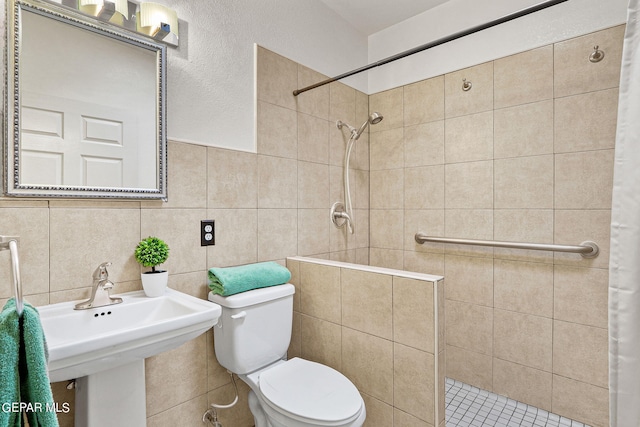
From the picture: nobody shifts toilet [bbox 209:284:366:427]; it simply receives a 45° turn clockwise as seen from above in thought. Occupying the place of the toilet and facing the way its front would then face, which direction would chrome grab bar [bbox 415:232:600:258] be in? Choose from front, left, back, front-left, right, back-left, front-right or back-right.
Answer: left

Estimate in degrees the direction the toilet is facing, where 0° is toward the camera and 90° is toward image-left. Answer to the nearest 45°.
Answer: approximately 315°

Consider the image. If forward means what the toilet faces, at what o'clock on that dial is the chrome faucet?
The chrome faucet is roughly at 4 o'clock from the toilet.

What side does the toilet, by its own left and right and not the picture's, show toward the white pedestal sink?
right

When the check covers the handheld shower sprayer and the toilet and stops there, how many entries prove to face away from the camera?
0

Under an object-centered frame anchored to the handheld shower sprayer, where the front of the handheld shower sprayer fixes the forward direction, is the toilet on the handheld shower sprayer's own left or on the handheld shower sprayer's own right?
on the handheld shower sprayer's own right

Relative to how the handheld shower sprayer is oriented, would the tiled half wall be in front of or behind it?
in front

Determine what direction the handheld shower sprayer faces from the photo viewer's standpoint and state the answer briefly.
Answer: facing the viewer and to the right of the viewer

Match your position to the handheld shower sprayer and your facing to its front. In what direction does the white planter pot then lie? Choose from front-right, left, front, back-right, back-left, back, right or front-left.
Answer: right

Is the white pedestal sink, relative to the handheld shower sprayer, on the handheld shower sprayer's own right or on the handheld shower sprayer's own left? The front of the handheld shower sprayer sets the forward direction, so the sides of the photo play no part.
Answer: on the handheld shower sprayer's own right
